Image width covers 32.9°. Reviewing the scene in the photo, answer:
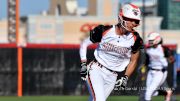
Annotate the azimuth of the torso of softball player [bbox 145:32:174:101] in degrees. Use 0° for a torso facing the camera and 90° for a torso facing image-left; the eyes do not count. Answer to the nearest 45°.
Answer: approximately 45°

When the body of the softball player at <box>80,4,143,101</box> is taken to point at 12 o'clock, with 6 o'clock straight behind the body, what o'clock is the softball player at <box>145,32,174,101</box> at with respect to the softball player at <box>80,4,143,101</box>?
the softball player at <box>145,32,174,101</box> is roughly at 8 o'clock from the softball player at <box>80,4,143,101</box>.
